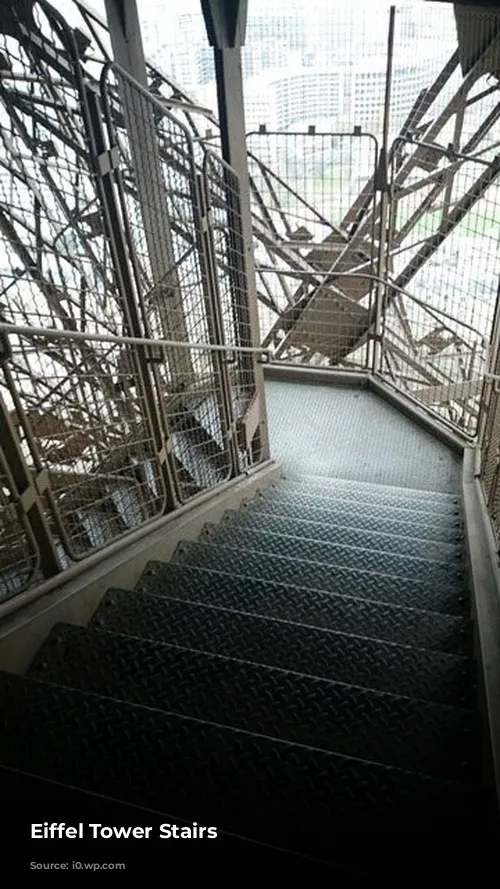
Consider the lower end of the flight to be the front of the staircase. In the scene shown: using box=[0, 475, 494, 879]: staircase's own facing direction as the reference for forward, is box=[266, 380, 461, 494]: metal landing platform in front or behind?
in front

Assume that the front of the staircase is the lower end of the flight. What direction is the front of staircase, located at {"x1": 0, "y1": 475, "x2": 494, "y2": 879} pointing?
away from the camera
